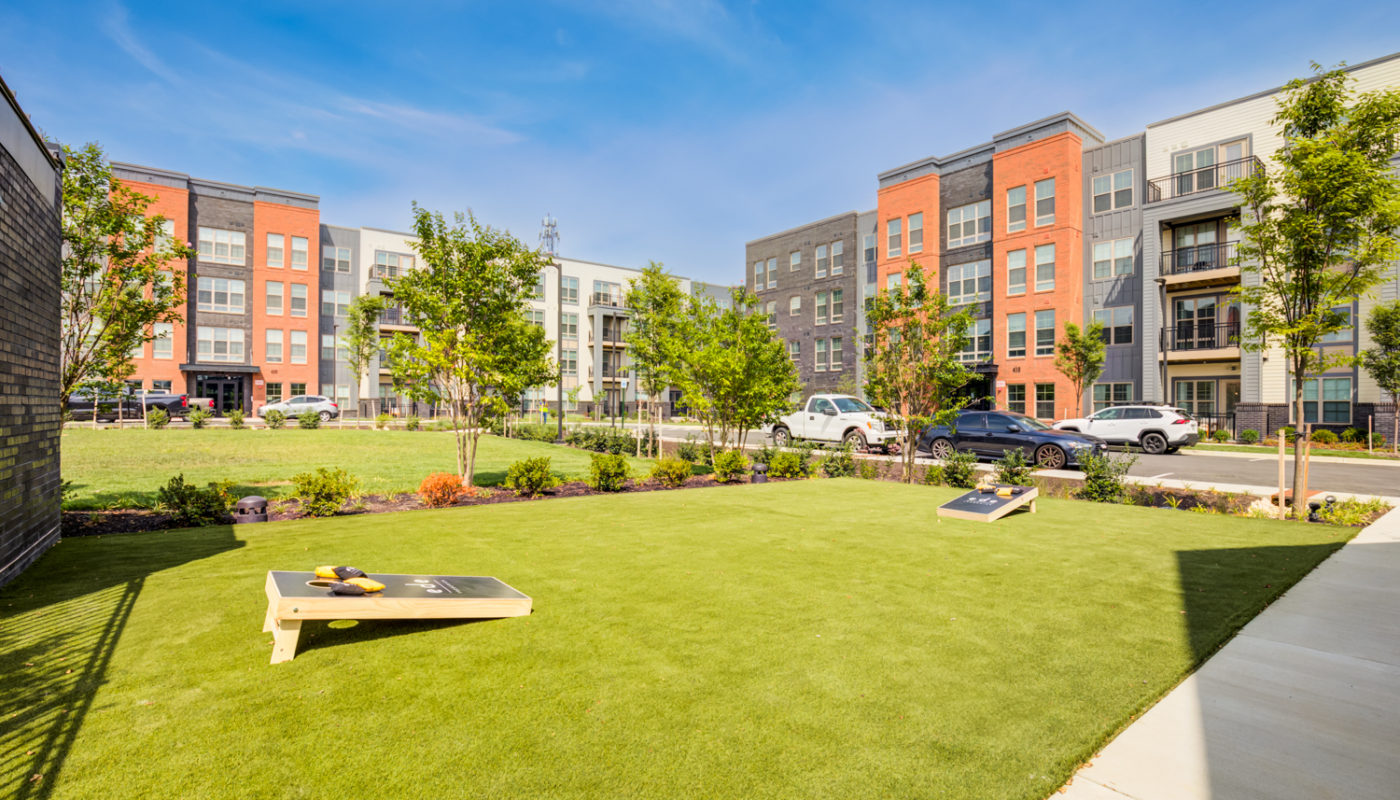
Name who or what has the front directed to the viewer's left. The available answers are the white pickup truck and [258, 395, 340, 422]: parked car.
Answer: the parked car

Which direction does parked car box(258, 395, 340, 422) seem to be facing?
to the viewer's left

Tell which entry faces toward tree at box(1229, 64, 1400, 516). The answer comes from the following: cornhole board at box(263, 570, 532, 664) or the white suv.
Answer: the cornhole board

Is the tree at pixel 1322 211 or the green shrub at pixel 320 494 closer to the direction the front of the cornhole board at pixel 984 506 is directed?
the green shrub

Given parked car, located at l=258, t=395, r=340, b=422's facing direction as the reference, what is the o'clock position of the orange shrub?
The orange shrub is roughly at 9 o'clock from the parked car.

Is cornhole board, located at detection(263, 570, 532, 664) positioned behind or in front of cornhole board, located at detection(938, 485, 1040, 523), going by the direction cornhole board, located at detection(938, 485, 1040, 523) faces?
in front

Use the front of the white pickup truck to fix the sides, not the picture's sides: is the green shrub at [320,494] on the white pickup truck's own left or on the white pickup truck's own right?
on the white pickup truck's own right

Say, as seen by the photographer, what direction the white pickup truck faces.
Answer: facing the viewer and to the right of the viewer

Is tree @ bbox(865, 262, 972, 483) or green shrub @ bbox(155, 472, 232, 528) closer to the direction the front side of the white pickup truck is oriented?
the tree

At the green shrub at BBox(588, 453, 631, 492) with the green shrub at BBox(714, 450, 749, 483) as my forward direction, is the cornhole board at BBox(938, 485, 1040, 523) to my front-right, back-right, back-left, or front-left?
front-right

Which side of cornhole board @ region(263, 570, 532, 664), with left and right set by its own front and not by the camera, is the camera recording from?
right

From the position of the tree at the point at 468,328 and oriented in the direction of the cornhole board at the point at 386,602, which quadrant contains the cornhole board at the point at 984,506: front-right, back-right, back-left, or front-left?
front-left
